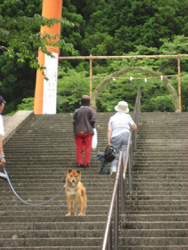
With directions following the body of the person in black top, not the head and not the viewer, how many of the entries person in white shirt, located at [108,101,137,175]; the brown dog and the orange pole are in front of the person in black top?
1

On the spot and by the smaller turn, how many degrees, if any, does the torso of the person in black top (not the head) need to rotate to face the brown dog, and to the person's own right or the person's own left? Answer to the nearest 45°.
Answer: approximately 180°

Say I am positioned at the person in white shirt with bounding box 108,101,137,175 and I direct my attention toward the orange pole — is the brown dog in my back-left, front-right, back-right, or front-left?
back-left

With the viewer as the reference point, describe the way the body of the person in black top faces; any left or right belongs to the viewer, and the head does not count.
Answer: facing away from the viewer

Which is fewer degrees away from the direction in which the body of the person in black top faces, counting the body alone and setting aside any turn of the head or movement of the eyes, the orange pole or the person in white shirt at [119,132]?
the orange pole

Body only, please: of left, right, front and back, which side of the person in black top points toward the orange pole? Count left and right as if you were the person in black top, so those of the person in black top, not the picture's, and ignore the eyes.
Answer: front

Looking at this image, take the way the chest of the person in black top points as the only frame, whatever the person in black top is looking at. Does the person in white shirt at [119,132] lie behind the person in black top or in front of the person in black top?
behind
